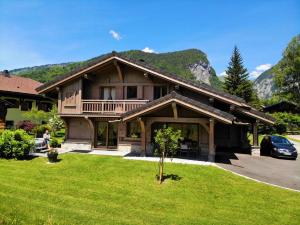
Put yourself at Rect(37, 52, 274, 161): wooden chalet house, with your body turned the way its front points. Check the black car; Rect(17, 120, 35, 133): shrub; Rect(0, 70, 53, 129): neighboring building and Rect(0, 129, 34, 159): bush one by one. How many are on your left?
1

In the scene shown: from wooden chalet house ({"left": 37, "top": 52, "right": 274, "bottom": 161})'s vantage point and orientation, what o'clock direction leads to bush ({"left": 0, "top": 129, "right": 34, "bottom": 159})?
The bush is roughly at 2 o'clock from the wooden chalet house.

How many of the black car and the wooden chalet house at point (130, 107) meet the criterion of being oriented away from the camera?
0

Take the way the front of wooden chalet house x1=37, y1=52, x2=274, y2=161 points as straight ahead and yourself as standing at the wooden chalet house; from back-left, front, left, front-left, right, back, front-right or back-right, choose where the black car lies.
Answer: left

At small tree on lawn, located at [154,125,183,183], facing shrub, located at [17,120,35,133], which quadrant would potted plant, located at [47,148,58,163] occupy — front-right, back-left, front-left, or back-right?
front-left

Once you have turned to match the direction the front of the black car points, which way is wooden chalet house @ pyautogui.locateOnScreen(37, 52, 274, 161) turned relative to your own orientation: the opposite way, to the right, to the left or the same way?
the same way

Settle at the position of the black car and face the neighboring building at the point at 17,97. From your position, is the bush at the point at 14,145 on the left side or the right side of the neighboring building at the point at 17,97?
left

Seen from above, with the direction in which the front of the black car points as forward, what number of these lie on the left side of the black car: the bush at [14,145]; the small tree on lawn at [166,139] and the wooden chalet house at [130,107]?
0

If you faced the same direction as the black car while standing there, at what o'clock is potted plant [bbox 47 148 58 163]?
The potted plant is roughly at 3 o'clock from the black car.

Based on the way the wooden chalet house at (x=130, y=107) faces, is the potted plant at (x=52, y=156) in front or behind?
in front

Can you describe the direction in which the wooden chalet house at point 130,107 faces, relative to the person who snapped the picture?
facing the viewer

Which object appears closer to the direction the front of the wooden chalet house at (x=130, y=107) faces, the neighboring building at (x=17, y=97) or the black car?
the black car

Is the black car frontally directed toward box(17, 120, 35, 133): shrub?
no

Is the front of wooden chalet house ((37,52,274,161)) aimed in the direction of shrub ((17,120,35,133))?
no

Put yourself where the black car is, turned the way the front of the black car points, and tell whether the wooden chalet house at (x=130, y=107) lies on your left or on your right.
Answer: on your right

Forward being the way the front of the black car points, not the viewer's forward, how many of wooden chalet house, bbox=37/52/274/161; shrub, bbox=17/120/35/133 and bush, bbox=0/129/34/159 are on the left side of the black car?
0

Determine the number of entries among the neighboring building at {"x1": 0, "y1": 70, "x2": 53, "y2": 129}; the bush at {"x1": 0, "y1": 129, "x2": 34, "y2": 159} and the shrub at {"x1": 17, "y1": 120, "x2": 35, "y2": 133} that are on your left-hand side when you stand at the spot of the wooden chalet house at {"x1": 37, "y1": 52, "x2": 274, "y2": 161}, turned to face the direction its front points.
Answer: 0
